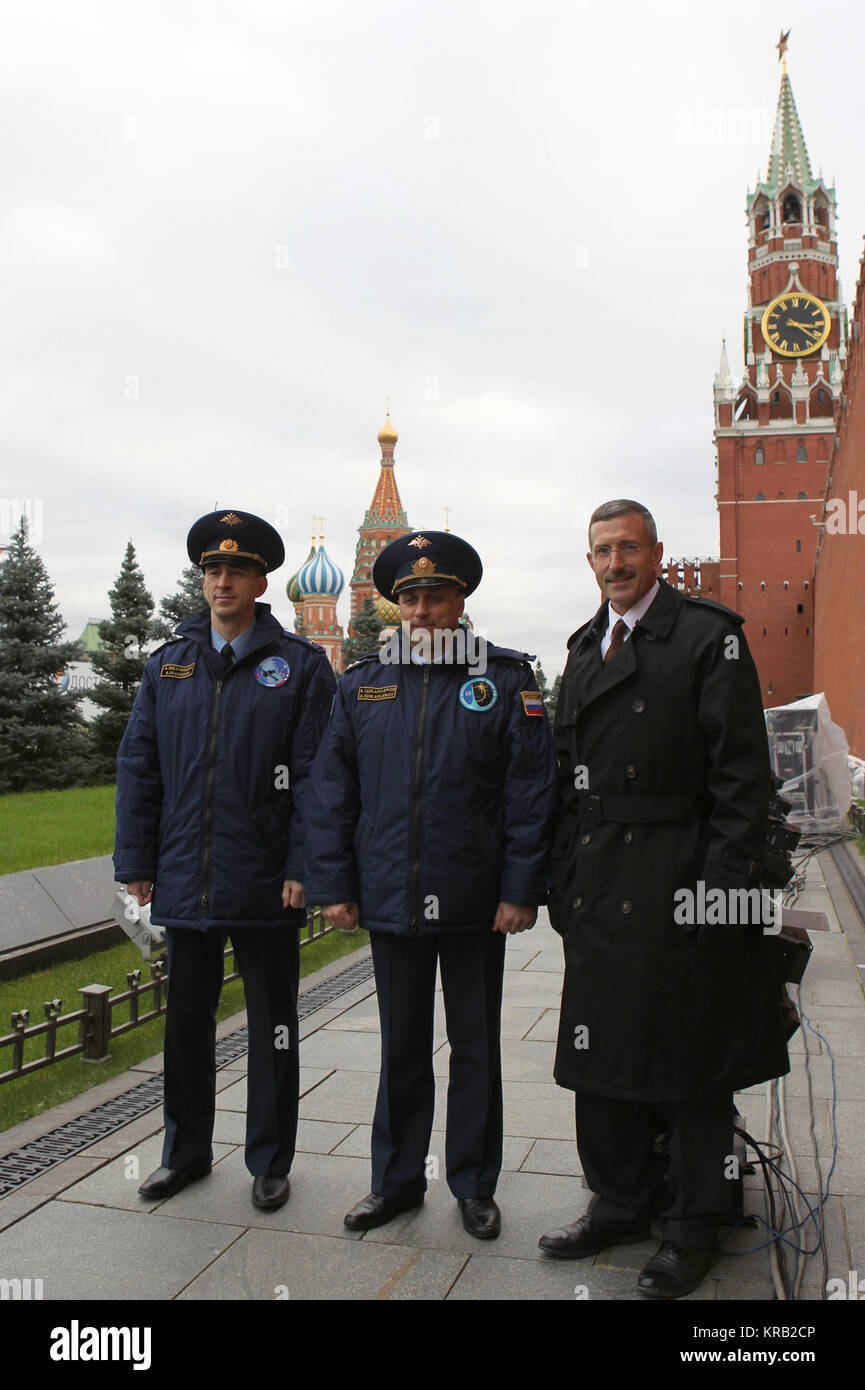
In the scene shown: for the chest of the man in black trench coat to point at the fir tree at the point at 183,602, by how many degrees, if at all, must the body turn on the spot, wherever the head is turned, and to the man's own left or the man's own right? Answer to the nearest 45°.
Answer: approximately 90° to the man's own right

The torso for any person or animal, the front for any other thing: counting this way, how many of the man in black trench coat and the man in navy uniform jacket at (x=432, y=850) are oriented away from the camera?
0

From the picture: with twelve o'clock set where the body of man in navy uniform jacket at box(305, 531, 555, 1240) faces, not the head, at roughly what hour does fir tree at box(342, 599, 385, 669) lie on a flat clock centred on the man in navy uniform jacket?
The fir tree is roughly at 6 o'clock from the man in navy uniform jacket.

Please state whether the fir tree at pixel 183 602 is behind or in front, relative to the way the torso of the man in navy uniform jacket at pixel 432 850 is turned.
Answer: behind

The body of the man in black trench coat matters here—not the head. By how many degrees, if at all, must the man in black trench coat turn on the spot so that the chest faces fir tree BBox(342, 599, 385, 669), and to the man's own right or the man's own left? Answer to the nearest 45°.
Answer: approximately 135° to the man's own right

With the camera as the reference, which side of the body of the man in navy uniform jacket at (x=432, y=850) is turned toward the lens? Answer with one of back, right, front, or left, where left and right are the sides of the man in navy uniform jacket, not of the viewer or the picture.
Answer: front

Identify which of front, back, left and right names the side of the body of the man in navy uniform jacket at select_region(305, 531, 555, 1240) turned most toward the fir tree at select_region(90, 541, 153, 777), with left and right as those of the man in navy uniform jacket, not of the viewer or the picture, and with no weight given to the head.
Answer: back

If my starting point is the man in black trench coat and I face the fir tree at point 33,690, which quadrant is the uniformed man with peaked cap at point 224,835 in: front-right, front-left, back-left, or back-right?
front-left

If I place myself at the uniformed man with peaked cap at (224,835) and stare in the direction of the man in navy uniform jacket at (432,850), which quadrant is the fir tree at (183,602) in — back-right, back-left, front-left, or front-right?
back-left

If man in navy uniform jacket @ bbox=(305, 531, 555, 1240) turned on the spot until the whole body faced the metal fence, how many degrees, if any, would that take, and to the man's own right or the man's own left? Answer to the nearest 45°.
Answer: approximately 135° to the man's own right

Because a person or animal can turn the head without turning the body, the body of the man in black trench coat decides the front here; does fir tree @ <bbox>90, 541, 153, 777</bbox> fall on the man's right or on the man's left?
on the man's right

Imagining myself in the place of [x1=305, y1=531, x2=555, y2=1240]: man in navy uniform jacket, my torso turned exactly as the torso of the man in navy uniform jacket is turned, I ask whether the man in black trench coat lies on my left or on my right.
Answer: on my left
